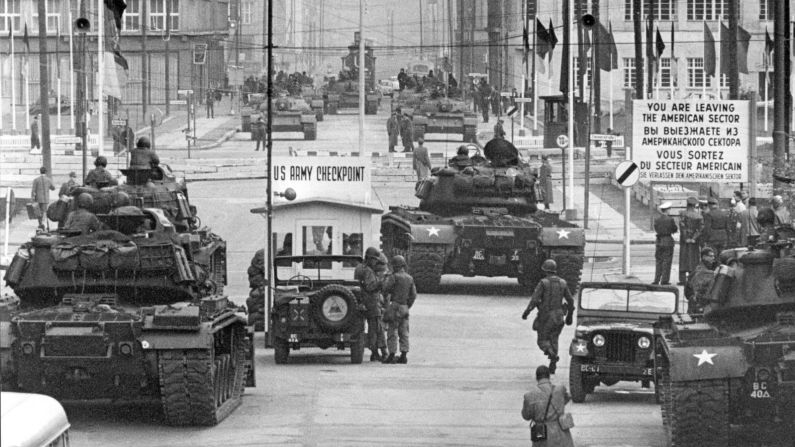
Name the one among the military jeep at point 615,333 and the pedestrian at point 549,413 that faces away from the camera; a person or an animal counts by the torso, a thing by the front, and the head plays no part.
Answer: the pedestrian

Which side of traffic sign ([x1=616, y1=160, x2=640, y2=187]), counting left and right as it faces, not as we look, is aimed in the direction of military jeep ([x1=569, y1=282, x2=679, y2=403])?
front

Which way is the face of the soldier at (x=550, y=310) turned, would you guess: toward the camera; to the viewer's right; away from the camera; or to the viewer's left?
away from the camera

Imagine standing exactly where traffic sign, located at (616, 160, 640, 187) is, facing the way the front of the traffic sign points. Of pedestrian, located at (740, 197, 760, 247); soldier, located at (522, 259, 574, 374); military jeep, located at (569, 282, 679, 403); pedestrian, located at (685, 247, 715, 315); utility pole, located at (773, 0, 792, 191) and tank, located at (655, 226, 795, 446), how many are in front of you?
4

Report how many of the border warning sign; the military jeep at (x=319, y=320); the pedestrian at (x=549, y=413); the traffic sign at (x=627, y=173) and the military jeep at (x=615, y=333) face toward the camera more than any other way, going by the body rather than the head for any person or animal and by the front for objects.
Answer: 3

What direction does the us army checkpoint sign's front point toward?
toward the camera

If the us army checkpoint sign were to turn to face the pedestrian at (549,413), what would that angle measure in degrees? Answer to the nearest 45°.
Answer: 0° — it already faces them

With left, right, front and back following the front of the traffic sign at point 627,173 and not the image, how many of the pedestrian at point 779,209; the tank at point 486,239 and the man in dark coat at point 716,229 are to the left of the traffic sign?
2

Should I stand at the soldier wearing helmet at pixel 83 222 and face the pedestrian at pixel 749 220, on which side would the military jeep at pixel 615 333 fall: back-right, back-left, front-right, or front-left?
front-right

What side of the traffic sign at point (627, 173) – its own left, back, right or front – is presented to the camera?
front

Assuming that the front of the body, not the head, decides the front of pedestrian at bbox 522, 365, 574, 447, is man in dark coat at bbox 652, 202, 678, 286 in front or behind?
in front

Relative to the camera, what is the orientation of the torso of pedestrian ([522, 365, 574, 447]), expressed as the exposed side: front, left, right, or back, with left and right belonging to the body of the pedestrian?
back

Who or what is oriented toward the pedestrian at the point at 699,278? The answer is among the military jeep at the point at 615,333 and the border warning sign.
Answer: the border warning sign

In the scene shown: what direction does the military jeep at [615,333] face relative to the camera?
toward the camera

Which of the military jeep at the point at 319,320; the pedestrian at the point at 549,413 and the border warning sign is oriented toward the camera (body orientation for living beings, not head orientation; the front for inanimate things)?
the border warning sign

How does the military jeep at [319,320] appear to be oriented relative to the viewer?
away from the camera

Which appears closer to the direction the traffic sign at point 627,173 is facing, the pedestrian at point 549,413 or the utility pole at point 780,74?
the pedestrian

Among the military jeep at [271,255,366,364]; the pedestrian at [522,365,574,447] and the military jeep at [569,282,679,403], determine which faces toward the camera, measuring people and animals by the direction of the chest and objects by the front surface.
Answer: the military jeep at [569,282,679,403]

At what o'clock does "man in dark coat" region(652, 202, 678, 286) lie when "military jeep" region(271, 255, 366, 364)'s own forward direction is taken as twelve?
The man in dark coat is roughly at 1 o'clock from the military jeep.

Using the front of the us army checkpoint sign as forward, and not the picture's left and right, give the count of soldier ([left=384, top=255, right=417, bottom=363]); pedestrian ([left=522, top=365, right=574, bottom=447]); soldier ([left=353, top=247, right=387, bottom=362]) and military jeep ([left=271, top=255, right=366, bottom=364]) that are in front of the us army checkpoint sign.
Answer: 4

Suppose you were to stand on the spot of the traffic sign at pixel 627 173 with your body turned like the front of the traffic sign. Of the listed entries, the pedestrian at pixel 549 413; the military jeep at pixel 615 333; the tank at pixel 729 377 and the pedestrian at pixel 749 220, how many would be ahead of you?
3
